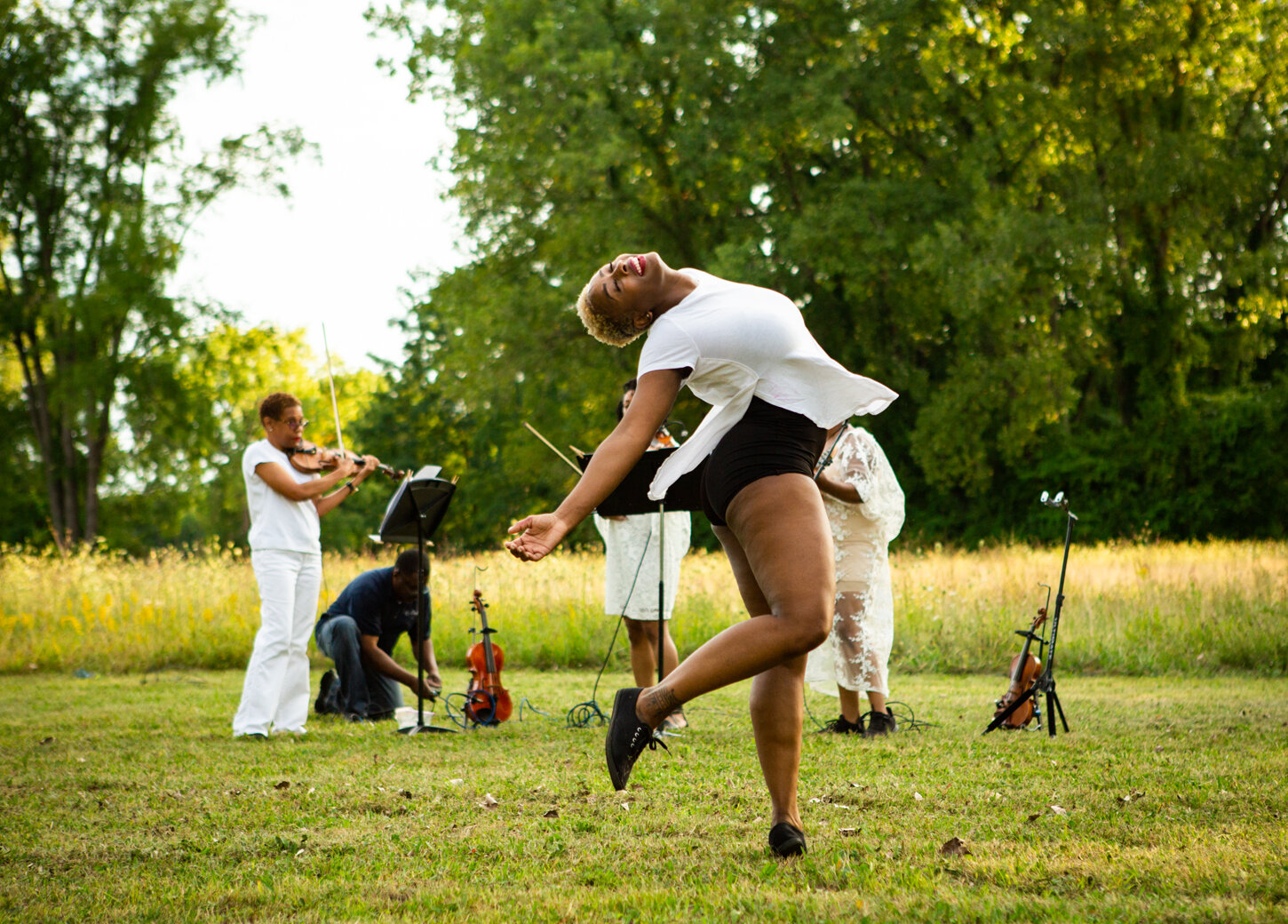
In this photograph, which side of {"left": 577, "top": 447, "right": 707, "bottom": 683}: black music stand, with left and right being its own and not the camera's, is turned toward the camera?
back

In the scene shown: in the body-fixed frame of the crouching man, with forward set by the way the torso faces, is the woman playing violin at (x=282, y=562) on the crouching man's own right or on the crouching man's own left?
on the crouching man's own right

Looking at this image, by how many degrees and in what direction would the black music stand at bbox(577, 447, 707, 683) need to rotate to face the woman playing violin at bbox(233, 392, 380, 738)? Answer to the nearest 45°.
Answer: approximately 45° to its left

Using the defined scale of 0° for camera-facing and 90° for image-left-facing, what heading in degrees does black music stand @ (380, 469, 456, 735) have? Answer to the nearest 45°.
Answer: approximately 135°

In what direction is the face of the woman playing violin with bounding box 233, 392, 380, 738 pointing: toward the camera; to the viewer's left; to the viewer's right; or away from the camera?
to the viewer's right

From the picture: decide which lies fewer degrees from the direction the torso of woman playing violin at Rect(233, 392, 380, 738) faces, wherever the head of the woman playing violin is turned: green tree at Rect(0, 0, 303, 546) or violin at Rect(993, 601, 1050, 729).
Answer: the violin

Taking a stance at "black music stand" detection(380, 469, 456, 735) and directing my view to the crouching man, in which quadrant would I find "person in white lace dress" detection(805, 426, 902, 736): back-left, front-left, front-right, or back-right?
back-right

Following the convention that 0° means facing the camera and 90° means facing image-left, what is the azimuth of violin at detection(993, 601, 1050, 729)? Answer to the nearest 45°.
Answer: approximately 45°
